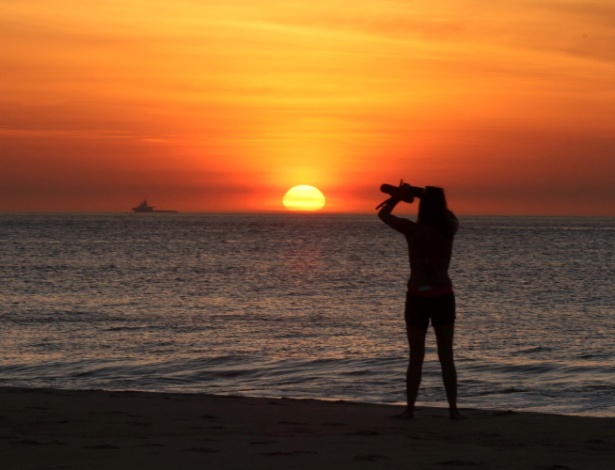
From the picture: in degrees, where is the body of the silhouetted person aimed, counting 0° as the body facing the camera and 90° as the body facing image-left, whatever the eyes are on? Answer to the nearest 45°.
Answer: approximately 180°
